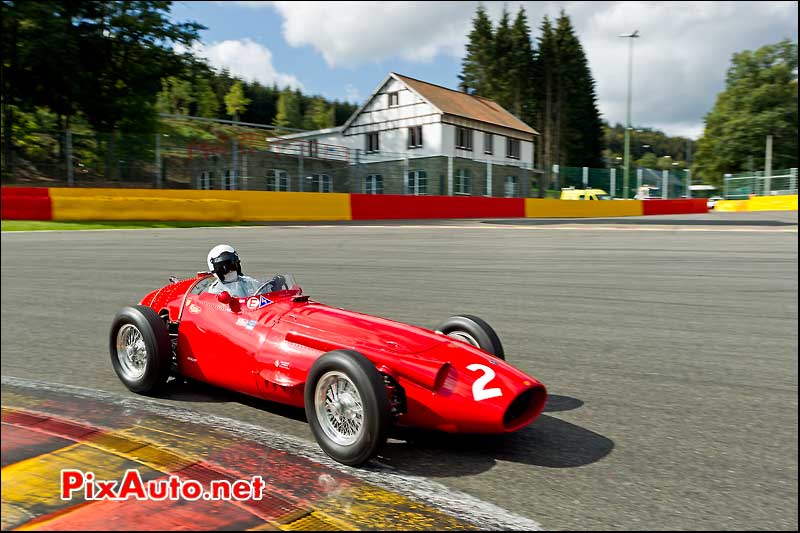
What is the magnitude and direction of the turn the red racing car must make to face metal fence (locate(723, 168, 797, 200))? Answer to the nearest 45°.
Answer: approximately 90° to its left

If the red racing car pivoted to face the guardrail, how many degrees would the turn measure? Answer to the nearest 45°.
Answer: approximately 135° to its left

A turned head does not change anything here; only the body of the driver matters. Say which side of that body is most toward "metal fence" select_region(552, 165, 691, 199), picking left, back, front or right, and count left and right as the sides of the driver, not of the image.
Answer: left

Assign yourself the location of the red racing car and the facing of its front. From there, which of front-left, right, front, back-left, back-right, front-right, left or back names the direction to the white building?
back-left

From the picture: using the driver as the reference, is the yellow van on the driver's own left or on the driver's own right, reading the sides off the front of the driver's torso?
on the driver's own left

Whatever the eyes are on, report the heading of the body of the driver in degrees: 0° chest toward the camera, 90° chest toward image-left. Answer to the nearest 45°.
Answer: approximately 315°
